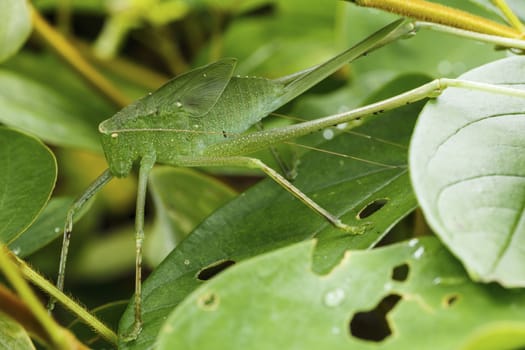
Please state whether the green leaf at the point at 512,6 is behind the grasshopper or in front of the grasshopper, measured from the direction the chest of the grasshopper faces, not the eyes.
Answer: behind

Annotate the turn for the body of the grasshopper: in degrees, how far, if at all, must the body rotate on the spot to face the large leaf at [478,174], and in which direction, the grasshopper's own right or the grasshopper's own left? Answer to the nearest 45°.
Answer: approximately 135° to the grasshopper's own left

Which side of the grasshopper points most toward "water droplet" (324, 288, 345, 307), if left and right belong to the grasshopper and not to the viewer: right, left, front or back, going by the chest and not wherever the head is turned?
back

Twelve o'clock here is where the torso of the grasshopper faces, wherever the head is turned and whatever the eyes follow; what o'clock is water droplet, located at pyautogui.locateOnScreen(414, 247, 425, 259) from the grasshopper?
The water droplet is roughly at 8 o'clock from the grasshopper.

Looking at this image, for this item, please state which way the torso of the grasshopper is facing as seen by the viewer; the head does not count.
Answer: to the viewer's left

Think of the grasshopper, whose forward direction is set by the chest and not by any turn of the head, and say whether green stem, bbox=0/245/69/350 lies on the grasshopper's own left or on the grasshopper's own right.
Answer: on the grasshopper's own left

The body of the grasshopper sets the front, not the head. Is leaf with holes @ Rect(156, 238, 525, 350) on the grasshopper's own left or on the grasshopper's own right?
on the grasshopper's own left
